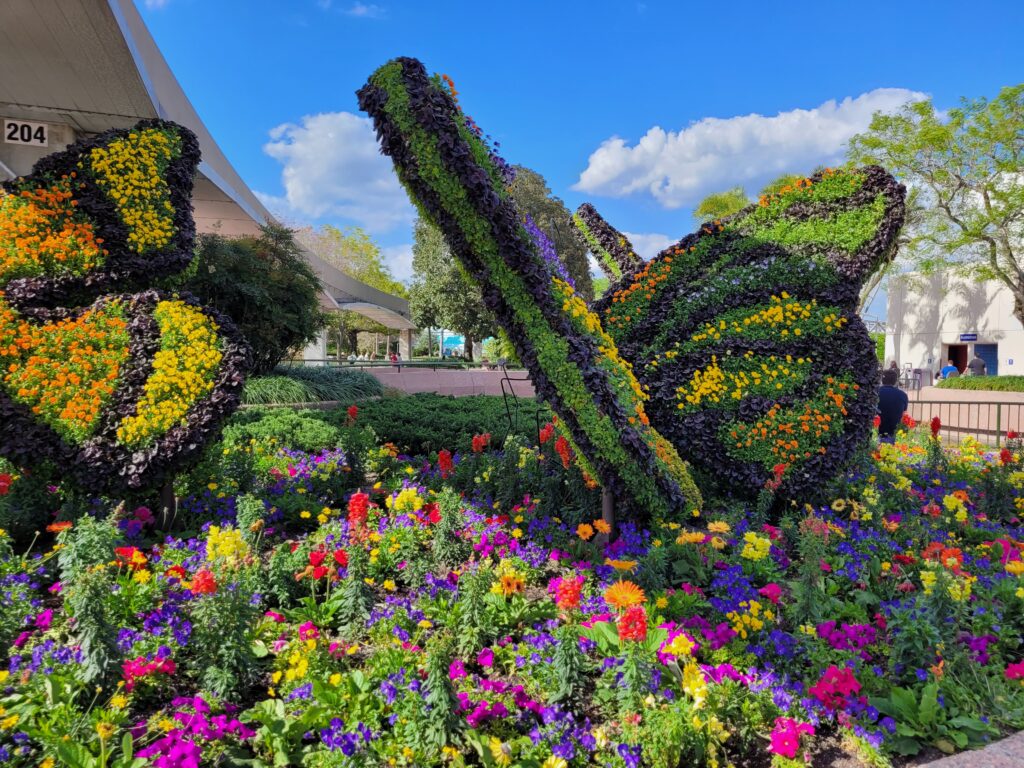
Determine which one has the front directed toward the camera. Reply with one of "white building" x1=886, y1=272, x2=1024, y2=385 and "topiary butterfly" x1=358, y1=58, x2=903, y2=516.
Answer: the white building

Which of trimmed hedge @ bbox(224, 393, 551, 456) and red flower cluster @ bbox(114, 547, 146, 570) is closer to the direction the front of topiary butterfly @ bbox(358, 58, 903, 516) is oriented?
the trimmed hedge

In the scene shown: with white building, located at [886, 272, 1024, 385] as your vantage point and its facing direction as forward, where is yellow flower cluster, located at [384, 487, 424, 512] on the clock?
The yellow flower cluster is roughly at 12 o'clock from the white building.

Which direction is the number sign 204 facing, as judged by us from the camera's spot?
facing the viewer

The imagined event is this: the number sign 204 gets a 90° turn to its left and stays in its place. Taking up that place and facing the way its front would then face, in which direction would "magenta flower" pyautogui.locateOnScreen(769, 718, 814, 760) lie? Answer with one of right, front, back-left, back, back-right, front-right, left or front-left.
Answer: right

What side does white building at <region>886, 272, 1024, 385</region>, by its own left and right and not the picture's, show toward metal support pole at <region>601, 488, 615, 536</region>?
front

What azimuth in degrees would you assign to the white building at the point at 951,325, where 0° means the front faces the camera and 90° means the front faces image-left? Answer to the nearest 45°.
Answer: approximately 0°

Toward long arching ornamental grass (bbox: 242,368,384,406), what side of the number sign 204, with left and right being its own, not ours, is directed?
left

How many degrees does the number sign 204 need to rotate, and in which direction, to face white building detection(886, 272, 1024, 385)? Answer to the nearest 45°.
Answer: approximately 90° to its left

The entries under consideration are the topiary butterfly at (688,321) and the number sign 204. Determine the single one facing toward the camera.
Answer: the number sign 204

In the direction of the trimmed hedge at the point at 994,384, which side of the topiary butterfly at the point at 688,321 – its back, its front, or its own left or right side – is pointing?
right

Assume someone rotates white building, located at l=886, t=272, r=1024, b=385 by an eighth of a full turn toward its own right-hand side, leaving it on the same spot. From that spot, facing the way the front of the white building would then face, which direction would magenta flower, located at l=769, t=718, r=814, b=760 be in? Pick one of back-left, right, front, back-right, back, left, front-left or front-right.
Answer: front-left

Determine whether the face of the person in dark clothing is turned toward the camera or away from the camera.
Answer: away from the camera

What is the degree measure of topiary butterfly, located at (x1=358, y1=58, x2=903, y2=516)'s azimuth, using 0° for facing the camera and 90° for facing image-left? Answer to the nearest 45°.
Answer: approximately 135°

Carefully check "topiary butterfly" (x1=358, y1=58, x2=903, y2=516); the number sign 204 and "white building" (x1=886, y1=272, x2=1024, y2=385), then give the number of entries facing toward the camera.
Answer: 2

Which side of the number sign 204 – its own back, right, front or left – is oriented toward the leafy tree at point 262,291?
left
